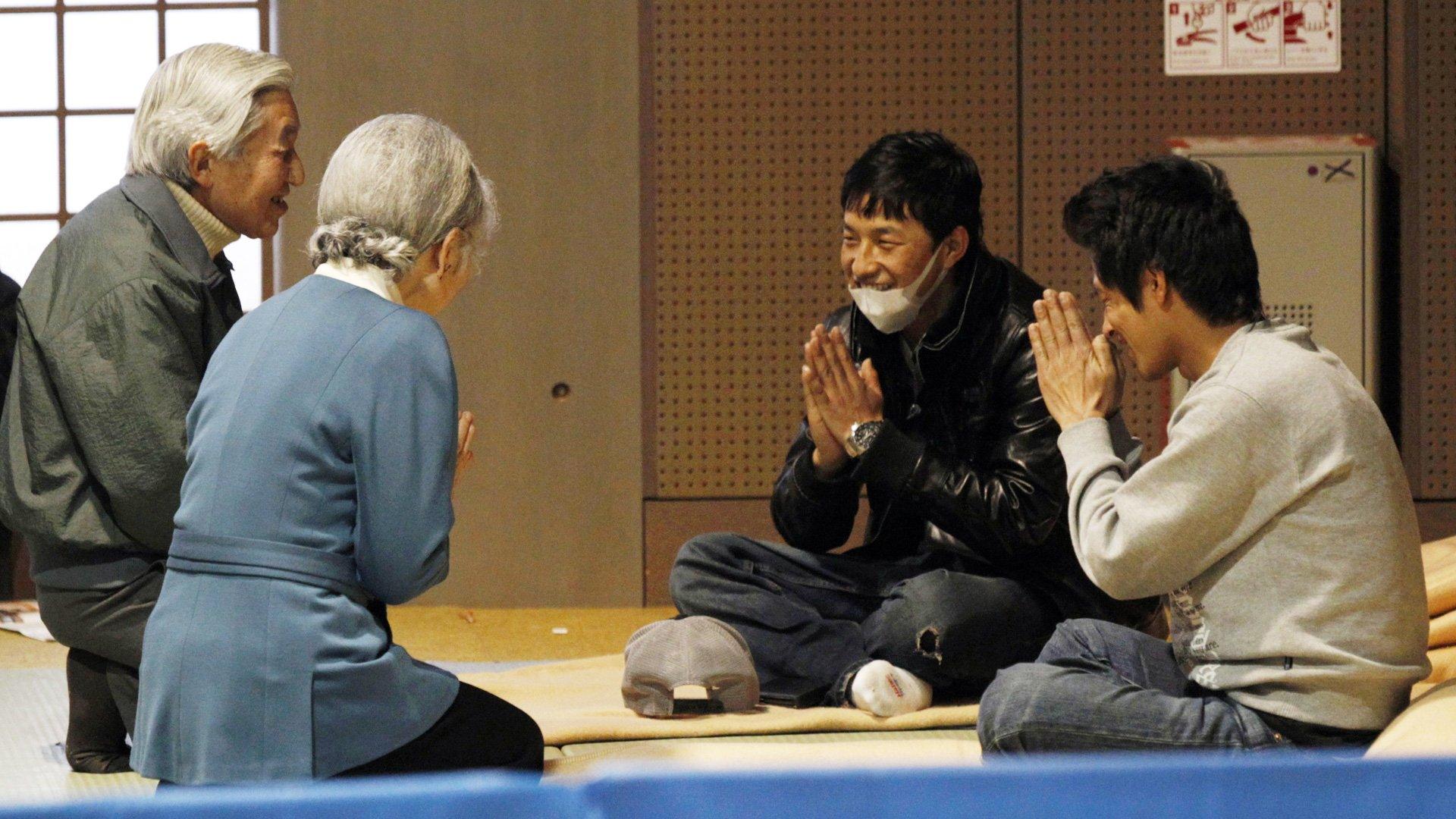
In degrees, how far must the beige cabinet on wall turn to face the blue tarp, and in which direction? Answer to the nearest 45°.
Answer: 0° — it already faces it

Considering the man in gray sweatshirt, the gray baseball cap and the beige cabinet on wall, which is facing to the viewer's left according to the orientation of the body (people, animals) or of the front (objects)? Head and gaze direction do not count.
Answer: the man in gray sweatshirt

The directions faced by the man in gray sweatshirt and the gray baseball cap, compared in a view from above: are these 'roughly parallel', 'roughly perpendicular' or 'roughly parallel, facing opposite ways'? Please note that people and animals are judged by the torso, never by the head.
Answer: roughly perpendicular

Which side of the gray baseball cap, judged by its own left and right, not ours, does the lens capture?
back

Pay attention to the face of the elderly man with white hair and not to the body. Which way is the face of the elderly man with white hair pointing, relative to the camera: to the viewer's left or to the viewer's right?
to the viewer's right

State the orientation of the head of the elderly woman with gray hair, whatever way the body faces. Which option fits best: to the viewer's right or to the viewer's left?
to the viewer's right

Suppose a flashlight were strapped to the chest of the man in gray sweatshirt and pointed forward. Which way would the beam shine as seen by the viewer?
to the viewer's left

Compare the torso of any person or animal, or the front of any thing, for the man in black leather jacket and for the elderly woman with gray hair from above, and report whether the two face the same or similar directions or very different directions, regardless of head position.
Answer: very different directions

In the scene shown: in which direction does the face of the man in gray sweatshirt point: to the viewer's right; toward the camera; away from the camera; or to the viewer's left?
to the viewer's left

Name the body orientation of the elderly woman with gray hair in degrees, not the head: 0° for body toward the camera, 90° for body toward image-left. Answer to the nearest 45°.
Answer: approximately 225°

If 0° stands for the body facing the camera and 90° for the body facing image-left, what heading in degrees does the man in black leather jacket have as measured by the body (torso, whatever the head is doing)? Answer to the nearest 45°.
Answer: approximately 45°
